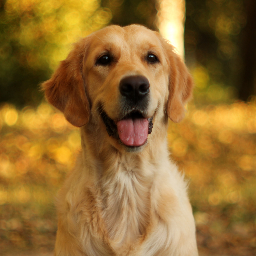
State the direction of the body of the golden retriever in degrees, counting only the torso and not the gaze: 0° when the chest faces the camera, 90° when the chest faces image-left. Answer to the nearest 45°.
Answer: approximately 0°
